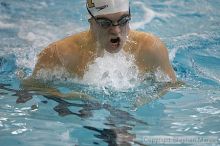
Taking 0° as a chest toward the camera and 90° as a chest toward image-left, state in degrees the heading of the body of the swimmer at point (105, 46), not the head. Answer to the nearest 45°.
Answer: approximately 0°
